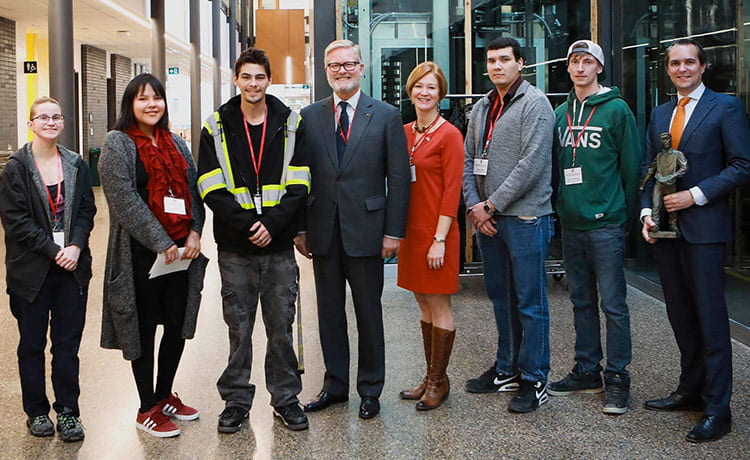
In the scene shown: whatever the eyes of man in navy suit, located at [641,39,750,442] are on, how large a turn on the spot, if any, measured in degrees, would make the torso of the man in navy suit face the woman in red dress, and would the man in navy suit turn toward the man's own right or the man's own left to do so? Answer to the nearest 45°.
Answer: approximately 45° to the man's own right

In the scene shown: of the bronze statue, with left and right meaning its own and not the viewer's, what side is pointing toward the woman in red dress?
right

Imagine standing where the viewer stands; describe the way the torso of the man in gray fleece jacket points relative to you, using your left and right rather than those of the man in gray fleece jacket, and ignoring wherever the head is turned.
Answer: facing the viewer and to the left of the viewer

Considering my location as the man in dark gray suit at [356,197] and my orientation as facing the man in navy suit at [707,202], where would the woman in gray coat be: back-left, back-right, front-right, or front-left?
back-right

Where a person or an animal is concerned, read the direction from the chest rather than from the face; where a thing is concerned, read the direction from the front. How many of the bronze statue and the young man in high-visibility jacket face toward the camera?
2
